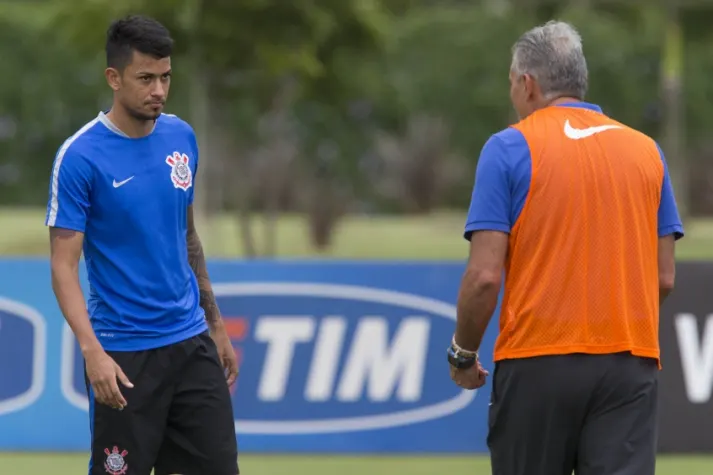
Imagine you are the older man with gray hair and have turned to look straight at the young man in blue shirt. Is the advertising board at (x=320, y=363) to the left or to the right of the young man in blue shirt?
right

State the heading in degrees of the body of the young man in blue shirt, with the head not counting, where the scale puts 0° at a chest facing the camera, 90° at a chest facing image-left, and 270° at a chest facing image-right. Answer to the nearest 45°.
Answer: approximately 315°

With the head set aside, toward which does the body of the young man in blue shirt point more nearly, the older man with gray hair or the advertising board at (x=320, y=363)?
the older man with gray hair

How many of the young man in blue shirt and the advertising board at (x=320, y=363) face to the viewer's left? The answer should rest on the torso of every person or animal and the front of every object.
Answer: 0

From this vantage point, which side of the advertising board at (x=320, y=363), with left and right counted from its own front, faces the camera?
front

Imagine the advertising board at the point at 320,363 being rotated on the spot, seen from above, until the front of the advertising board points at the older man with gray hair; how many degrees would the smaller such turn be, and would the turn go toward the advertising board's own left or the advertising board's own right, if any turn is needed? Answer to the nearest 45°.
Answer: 0° — it already faces them

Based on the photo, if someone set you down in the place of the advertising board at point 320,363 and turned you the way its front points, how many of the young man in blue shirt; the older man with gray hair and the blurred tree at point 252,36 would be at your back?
1

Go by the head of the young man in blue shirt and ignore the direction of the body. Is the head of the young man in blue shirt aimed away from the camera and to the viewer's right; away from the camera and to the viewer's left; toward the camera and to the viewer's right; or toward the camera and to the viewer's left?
toward the camera and to the viewer's right

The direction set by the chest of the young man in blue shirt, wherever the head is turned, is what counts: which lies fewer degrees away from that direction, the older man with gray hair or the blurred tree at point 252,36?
the older man with gray hair

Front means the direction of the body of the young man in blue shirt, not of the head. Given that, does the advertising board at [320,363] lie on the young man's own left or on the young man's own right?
on the young man's own left

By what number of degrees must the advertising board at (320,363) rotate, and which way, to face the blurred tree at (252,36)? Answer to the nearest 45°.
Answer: approximately 180°

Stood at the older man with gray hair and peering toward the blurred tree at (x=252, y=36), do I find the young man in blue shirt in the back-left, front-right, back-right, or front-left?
front-left

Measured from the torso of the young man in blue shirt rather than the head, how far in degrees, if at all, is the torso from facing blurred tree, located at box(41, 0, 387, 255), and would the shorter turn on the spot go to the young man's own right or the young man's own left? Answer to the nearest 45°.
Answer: approximately 135° to the young man's own left

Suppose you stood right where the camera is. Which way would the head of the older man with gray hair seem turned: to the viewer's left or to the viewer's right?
to the viewer's left

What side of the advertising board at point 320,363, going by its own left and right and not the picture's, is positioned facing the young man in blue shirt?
front
